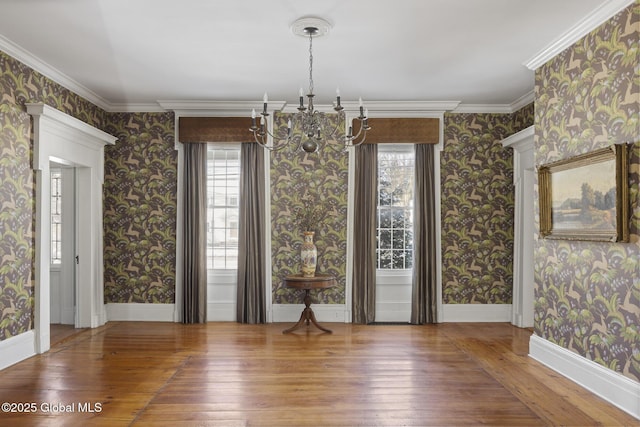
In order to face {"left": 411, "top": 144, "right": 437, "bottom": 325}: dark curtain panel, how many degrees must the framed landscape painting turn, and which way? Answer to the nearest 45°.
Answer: approximately 90° to its right

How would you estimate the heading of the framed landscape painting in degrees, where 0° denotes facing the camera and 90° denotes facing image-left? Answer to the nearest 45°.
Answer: approximately 45°

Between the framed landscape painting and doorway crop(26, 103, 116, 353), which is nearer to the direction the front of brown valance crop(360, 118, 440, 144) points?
the framed landscape painting

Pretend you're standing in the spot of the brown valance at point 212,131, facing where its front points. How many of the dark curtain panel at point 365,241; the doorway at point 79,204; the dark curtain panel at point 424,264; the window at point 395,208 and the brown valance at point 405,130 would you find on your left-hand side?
4

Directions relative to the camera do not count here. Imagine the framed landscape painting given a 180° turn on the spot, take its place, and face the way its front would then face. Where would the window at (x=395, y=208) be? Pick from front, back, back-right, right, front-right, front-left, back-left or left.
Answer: left

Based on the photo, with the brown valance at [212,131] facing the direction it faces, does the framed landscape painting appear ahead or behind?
ahead

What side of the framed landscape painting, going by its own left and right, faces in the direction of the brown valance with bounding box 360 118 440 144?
right

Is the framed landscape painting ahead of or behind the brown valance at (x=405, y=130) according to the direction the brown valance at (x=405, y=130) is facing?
ahead

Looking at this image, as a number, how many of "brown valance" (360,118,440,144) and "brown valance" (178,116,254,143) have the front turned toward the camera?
2

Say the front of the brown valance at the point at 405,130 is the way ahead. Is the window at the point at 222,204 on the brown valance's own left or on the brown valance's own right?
on the brown valance's own right
